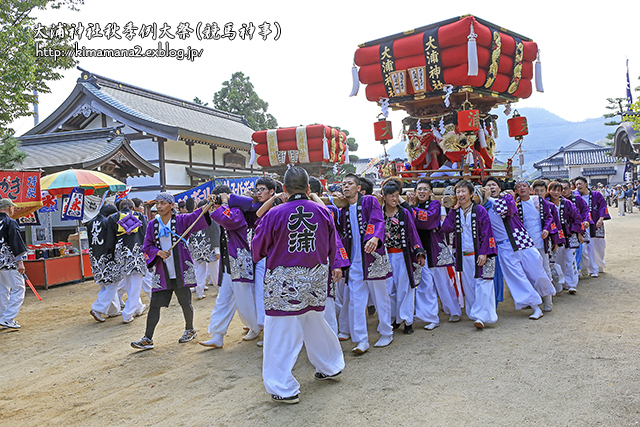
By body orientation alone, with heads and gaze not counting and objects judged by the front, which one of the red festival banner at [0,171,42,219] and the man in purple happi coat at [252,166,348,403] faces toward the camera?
the red festival banner

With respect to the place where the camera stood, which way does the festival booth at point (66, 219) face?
facing the viewer and to the right of the viewer

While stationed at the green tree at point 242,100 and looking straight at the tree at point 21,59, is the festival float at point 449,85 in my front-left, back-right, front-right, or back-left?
front-left

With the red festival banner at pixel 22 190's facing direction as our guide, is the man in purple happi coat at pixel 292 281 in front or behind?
in front

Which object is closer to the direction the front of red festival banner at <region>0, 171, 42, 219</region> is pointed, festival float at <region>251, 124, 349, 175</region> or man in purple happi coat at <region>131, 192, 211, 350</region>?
the man in purple happi coat

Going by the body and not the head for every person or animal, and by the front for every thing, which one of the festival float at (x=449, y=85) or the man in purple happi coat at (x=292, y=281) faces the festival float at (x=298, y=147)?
the man in purple happi coat

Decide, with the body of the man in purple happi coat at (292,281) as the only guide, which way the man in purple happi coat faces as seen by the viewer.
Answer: away from the camera

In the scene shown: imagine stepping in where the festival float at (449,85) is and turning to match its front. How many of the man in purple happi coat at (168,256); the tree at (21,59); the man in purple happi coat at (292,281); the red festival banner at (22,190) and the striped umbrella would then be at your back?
0

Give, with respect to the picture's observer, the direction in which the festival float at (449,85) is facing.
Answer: facing the viewer and to the left of the viewer

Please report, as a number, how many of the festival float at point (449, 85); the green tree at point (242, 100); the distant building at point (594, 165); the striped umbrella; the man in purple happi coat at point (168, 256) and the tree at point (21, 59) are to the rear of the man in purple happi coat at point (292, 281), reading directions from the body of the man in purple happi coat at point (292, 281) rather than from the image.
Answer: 0

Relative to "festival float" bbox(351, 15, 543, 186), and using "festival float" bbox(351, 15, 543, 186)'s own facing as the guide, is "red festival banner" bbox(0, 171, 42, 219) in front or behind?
in front

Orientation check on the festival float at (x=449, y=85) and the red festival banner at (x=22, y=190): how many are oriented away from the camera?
0

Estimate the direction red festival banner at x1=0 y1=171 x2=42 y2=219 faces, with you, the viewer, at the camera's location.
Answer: facing the viewer

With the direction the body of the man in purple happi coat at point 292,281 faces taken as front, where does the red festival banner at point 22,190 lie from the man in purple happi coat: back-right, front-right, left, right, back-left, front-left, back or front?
front-left

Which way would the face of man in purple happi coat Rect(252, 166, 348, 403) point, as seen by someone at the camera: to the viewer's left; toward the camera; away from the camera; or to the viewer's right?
away from the camera
